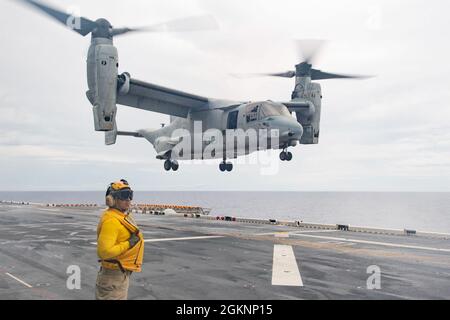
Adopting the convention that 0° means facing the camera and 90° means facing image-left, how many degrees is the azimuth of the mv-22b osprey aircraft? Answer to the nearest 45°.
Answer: approximately 315°

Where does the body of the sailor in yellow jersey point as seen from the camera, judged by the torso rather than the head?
to the viewer's right
